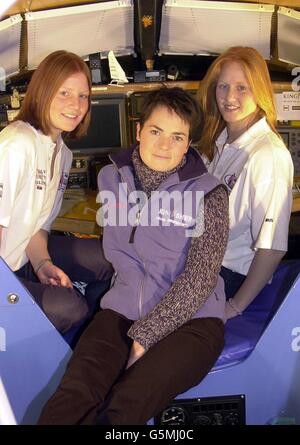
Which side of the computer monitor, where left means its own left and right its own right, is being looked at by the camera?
front

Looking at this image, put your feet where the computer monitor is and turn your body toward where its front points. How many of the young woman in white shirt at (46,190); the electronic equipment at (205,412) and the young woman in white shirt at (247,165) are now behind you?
0

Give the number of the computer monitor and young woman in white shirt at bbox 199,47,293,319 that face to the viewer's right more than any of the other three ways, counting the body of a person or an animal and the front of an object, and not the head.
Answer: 0

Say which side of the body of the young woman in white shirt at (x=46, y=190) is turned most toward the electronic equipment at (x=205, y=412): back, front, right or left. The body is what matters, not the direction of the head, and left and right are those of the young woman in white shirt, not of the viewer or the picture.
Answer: front

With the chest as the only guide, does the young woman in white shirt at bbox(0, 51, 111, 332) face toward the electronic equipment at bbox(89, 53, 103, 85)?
no

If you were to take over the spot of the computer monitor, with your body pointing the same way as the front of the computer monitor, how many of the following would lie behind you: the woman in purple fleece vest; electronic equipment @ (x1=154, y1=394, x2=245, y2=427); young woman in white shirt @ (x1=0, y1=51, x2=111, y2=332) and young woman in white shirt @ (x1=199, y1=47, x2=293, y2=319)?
0

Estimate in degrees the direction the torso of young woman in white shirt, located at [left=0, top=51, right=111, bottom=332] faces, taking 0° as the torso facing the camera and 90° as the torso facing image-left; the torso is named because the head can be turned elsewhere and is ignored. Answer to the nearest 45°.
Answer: approximately 315°

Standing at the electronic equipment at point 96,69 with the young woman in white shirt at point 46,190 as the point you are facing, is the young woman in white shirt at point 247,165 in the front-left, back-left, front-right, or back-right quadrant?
front-left

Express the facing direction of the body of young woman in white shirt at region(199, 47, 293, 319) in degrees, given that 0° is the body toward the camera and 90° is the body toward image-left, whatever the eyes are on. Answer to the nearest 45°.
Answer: approximately 45°

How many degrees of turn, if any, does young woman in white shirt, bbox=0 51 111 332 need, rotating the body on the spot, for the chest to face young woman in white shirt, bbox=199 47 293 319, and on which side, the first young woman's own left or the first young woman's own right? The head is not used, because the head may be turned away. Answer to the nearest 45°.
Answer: approximately 45° to the first young woman's own left

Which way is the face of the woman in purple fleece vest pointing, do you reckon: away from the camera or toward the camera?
toward the camera

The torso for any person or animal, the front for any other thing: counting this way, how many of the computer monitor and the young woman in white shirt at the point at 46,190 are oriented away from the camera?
0

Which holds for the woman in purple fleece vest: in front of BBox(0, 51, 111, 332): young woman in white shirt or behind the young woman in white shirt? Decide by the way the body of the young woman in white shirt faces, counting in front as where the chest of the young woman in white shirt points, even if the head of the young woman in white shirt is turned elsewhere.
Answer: in front

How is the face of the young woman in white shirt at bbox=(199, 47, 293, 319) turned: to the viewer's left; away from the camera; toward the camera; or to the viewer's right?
toward the camera

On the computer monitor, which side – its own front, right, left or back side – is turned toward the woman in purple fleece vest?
front

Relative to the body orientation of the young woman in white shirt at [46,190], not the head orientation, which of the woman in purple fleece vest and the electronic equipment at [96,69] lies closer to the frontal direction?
the woman in purple fleece vest

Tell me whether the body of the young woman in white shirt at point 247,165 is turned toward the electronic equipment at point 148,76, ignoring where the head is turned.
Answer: no
